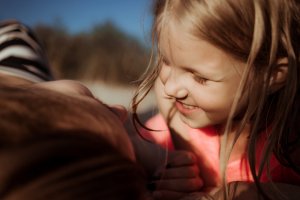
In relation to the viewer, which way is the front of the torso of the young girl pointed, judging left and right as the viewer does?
facing the viewer and to the left of the viewer
